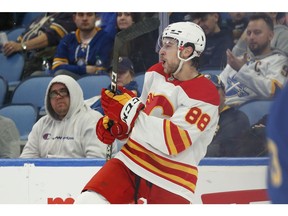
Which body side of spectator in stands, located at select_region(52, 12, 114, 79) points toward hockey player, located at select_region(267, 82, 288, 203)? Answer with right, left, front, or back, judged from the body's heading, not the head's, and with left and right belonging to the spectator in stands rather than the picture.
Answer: front

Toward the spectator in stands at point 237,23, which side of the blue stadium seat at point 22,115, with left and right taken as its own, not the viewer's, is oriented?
left

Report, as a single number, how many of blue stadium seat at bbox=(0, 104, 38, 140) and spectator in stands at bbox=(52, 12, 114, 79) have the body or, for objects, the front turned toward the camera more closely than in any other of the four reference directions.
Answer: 2

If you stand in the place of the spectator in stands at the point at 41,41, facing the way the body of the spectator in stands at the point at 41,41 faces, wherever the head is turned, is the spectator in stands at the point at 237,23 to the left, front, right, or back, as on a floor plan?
left

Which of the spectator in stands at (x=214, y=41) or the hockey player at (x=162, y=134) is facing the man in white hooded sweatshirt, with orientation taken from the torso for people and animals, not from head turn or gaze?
the spectator in stands

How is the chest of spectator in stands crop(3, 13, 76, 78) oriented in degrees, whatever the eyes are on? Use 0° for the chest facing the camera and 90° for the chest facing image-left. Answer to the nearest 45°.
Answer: approximately 45°

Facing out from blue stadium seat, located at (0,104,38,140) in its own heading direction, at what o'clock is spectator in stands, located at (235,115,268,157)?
The spectator in stands is roughly at 10 o'clock from the blue stadium seat.

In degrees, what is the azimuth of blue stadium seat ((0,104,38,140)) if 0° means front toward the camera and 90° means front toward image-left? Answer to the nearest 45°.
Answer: approximately 0°

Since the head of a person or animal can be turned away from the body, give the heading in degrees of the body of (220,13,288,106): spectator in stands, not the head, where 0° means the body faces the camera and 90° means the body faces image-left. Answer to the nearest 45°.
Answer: approximately 45°

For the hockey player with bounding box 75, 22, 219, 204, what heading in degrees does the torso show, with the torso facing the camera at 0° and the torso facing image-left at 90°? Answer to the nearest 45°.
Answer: approximately 45°

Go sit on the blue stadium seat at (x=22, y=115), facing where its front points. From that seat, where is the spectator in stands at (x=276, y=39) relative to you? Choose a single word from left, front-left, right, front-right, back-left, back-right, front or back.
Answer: left
